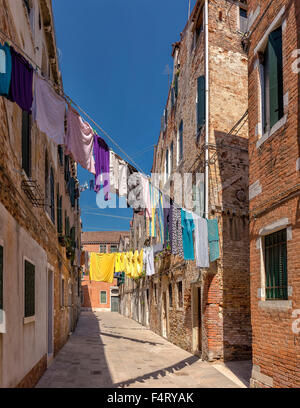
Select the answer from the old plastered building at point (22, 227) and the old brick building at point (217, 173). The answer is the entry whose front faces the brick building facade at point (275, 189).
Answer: the old plastered building at point (22, 227)

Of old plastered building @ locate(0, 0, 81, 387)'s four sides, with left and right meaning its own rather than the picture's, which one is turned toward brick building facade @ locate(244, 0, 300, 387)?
front

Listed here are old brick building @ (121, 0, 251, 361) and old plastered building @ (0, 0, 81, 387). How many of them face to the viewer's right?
1

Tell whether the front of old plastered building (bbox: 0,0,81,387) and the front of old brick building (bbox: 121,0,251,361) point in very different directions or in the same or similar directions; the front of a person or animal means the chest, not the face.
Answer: very different directions

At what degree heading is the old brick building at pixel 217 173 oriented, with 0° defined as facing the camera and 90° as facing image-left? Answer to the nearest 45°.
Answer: approximately 90°

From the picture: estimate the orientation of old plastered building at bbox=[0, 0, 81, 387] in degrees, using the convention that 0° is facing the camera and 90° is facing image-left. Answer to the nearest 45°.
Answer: approximately 270°

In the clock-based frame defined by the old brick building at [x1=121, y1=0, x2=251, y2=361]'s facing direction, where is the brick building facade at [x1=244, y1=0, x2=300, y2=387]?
the brick building facade at [x1=244, y1=0, x2=300, y2=387] is roughly at 9 o'clock from the old brick building at [x1=121, y1=0, x2=251, y2=361].

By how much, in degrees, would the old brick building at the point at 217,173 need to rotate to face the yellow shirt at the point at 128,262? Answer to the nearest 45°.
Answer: approximately 90° to its right

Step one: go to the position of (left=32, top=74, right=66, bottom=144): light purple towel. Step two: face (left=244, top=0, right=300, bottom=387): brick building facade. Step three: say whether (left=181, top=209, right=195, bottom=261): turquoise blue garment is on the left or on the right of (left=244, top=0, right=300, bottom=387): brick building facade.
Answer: left

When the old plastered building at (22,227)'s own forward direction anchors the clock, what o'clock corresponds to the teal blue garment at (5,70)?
The teal blue garment is roughly at 3 o'clock from the old plastered building.
